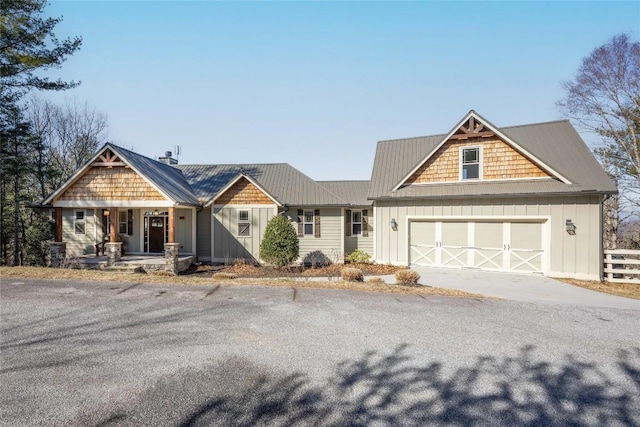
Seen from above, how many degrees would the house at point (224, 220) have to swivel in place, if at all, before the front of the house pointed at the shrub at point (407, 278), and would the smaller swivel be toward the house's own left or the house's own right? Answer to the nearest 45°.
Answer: approximately 45° to the house's own left

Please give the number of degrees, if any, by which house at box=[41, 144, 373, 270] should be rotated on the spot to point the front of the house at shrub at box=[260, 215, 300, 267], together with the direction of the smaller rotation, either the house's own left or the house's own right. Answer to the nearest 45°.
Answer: approximately 45° to the house's own left

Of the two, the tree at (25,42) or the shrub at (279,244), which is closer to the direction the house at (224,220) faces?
the shrub

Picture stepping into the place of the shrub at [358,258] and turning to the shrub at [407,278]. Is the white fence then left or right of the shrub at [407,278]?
left

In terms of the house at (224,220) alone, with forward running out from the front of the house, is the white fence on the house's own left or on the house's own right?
on the house's own left

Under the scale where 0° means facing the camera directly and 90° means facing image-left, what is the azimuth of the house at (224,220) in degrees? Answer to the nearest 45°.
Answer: approximately 0°
